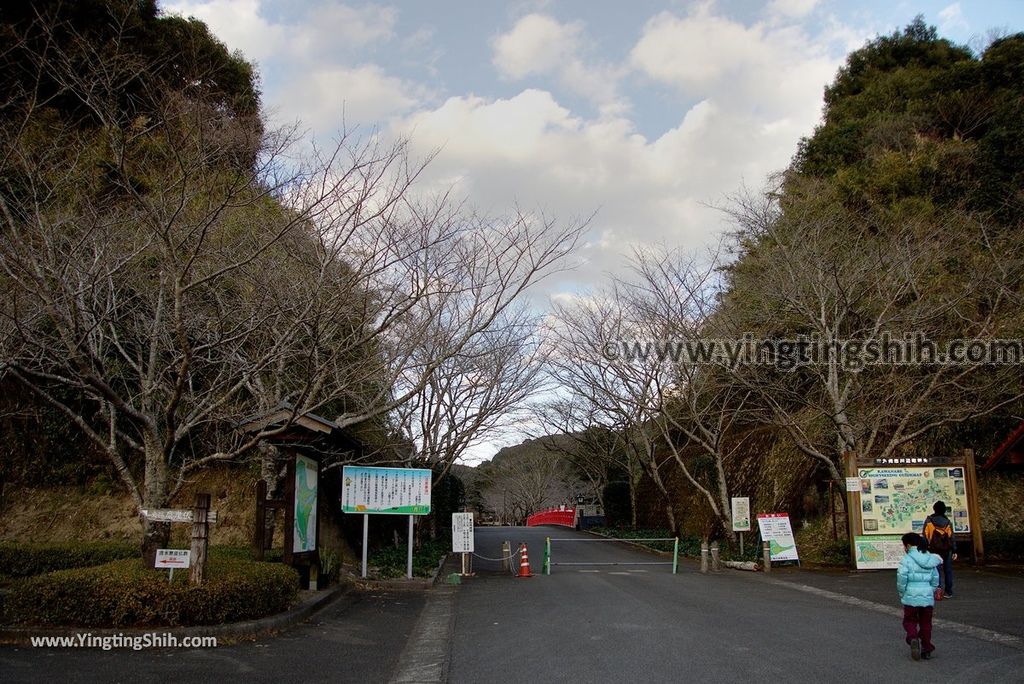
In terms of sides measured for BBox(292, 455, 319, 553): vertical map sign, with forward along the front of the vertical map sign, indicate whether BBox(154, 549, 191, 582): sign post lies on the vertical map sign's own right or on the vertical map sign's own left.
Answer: on the vertical map sign's own right

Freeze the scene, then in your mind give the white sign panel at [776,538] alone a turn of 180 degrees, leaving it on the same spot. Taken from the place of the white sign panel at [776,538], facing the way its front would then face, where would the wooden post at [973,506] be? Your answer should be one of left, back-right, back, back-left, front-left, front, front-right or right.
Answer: right

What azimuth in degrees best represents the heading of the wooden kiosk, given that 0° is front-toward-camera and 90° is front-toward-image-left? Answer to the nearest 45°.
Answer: approximately 315°

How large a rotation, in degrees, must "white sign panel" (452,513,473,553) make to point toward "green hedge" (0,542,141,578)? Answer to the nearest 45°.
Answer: approximately 45° to its right

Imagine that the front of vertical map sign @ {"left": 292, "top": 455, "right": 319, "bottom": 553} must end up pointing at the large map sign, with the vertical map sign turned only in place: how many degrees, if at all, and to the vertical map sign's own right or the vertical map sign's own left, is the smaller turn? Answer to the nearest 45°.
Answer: approximately 45° to the vertical map sign's own left

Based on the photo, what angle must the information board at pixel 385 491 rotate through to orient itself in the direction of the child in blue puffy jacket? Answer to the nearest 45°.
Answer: approximately 45° to its left

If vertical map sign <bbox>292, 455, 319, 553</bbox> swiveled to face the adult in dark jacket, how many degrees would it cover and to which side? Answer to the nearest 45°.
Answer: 0° — it already faces them

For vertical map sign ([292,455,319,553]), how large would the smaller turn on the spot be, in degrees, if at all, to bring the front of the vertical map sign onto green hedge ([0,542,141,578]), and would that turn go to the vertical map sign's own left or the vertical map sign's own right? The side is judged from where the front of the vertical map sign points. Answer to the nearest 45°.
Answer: approximately 135° to the vertical map sign's own right

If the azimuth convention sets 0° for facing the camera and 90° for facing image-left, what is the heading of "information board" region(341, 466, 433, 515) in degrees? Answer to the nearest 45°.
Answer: approximately 0°

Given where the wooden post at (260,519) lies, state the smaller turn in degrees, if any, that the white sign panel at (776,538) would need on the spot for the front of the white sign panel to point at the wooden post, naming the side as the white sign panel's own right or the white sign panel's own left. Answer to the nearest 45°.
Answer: approximately 45° to the white sign panel's own right

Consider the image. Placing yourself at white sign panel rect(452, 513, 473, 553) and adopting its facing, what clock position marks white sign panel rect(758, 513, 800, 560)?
white sign panel rect(758, 513, 800, 560) is roughly at 9 o'clock from white sign panel rect(452, 513, 473, 553).

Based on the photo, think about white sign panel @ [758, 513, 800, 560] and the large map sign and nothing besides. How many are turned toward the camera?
2

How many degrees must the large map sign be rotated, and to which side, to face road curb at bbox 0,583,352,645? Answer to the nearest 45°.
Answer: approximately 45° to its right

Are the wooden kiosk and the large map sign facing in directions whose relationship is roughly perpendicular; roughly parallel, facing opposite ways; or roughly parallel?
roughly perpendicular

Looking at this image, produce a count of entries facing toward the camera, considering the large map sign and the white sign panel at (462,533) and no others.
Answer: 2

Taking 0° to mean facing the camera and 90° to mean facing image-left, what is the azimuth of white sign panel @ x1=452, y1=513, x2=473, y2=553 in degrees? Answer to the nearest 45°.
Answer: approximately 0°

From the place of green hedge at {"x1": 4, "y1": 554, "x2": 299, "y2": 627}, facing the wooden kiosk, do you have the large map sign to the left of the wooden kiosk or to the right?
right
